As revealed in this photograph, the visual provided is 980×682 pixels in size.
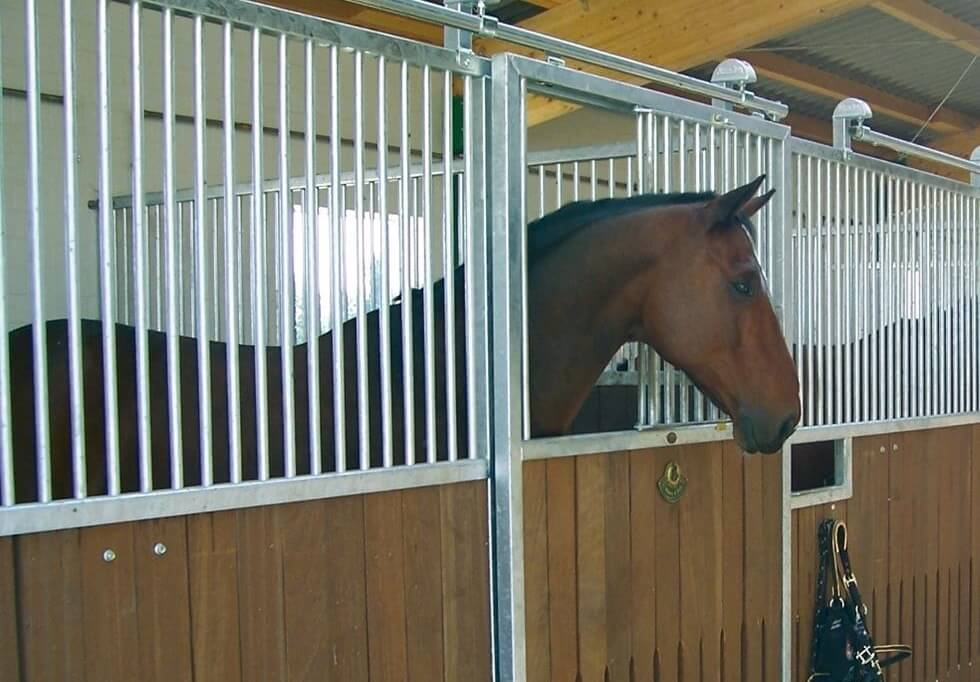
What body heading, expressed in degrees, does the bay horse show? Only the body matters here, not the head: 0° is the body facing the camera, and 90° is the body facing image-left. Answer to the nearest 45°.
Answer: approximately 270°
